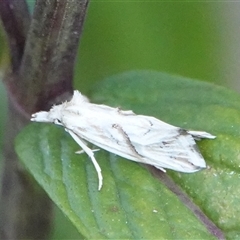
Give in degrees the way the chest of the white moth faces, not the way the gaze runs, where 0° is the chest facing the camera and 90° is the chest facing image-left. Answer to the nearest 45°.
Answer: approximately 90°
